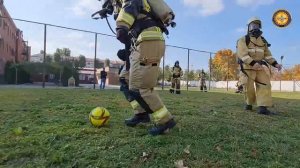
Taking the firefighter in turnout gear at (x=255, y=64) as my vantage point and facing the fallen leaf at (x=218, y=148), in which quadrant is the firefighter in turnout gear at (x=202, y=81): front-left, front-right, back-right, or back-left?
back-right

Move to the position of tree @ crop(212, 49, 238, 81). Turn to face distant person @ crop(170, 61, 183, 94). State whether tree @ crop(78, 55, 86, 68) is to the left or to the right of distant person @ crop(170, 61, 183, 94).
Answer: right

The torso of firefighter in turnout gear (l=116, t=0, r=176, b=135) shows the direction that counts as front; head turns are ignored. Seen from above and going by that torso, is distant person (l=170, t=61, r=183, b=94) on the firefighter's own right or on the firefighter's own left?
on the firefighter's own right

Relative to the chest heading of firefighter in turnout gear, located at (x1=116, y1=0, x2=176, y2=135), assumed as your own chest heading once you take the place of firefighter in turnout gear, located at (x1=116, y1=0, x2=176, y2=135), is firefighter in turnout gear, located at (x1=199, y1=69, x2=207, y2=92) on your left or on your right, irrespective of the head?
on your right

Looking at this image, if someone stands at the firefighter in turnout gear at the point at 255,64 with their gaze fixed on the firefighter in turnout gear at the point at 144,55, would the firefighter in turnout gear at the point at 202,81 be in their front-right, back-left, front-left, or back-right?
back-right
